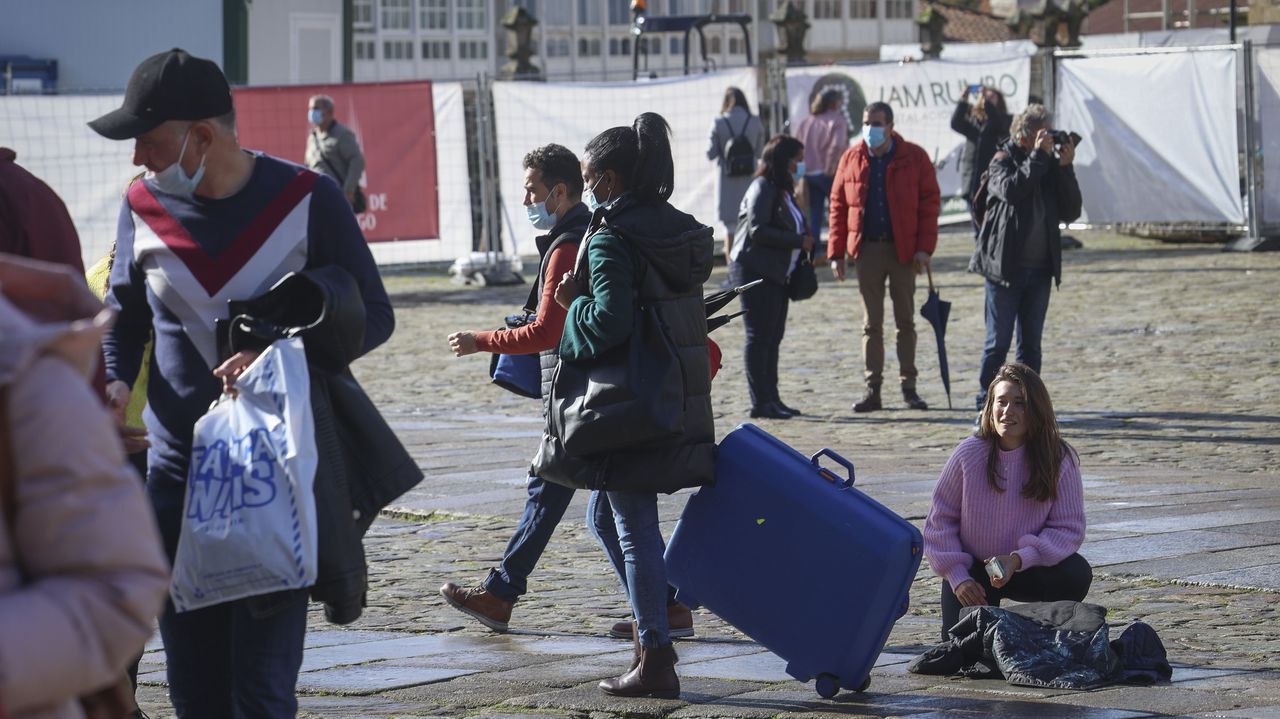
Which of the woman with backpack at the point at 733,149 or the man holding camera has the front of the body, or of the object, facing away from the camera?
the woman with backpack

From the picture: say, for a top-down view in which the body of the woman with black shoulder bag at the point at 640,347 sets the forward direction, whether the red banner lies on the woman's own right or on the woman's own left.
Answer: on the woman's own right

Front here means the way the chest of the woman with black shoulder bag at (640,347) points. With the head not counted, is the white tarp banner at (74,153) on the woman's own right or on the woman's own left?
on the woman's own right

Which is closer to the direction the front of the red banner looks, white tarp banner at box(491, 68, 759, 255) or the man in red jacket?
the man in red jacket

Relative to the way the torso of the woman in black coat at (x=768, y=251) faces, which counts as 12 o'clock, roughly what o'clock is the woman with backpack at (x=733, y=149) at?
The woman with backpack is roughly at 9 o'clock from the woman in black coat.

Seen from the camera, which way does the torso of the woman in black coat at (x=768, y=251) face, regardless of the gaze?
to the viewer's right

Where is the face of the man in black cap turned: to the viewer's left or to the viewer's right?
to the viewer's left

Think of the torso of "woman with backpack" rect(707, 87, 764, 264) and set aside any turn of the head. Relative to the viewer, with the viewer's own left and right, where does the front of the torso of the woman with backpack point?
facing away from the viewer

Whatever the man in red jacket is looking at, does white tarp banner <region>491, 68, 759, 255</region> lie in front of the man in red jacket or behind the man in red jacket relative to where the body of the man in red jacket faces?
behind

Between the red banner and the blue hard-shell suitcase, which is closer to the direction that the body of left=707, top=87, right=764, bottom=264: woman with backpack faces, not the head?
the red banner

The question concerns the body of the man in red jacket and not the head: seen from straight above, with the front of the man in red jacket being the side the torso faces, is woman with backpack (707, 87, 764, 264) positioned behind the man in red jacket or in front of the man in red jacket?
behind
